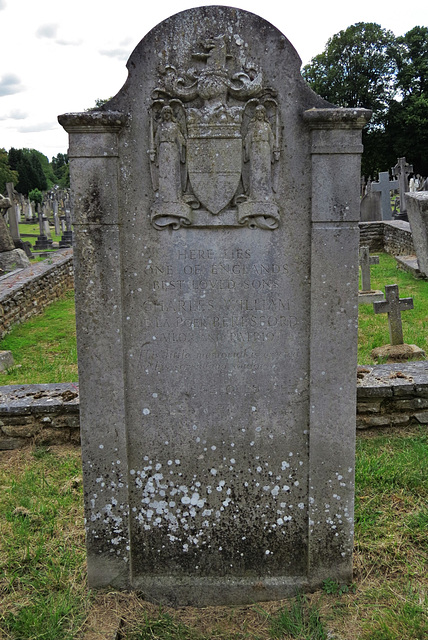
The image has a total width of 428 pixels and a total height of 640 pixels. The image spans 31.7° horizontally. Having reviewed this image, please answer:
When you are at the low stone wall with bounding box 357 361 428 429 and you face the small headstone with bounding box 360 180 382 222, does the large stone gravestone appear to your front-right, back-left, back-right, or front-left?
back-left

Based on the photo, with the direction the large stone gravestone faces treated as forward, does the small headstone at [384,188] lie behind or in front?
behind

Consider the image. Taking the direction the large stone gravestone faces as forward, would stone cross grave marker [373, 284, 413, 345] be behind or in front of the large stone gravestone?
behind

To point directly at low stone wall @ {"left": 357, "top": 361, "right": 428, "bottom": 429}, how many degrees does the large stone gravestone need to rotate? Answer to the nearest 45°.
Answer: approximately 135° to its left

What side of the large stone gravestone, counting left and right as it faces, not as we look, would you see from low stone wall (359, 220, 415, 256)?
back

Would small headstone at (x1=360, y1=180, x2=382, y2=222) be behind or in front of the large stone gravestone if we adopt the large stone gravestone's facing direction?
behind

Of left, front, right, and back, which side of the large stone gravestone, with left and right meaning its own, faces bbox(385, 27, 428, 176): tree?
back

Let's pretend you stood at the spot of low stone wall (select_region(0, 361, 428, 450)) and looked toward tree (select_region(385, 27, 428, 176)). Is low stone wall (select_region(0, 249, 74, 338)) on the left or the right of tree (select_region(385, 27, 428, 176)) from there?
left

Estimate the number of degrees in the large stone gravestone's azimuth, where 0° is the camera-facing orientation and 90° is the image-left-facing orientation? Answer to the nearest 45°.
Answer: approximately 0°
